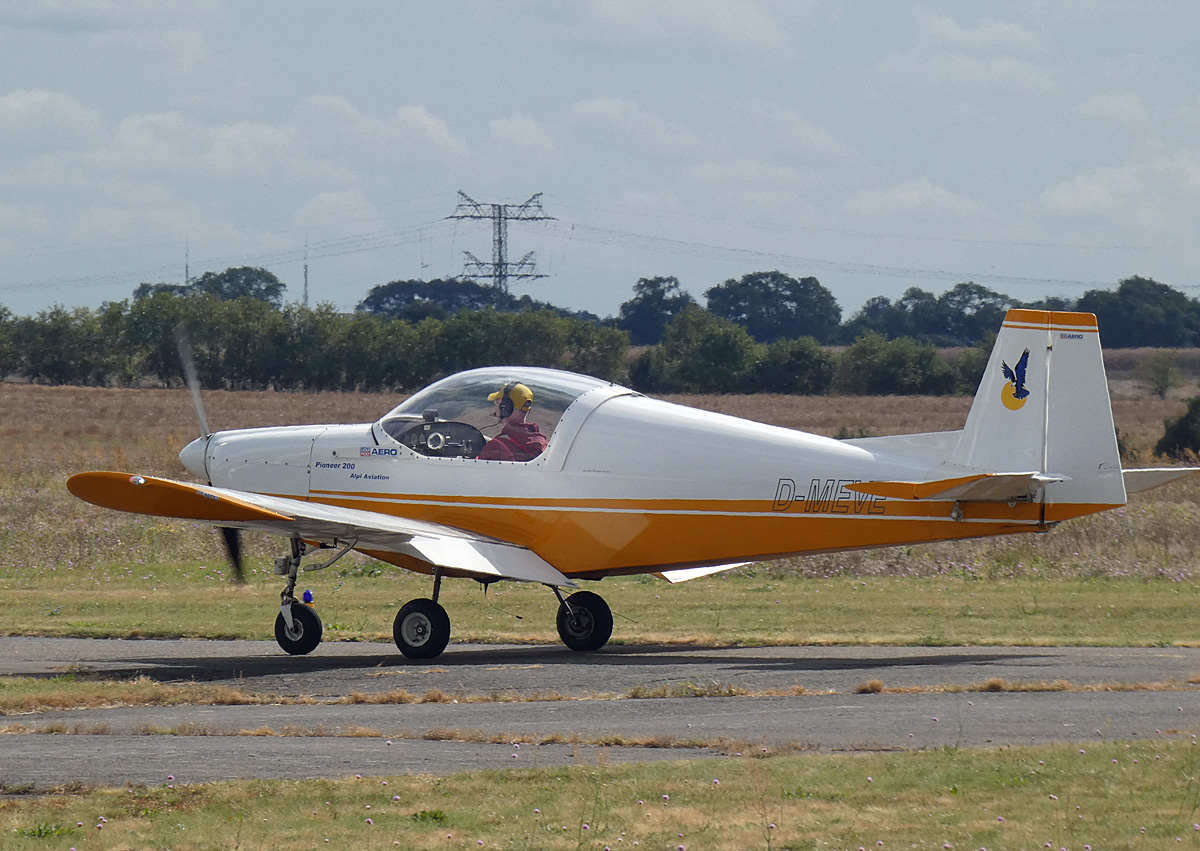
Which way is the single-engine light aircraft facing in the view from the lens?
facing away from the viewer and to the left of the viewer

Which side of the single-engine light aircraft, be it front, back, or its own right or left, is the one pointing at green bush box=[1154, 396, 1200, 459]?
right
